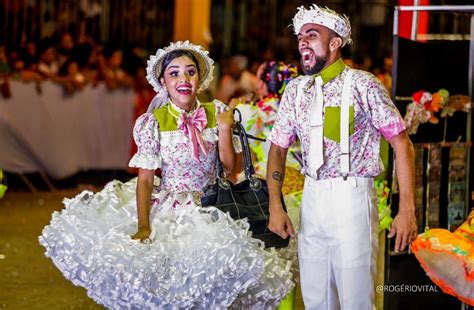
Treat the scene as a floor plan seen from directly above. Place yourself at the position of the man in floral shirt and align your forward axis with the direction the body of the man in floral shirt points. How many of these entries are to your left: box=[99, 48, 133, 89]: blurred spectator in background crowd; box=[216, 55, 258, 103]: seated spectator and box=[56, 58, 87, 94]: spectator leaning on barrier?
0

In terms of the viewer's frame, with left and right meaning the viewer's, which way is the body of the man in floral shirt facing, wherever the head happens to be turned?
facing the viewer and to the left of the viewer

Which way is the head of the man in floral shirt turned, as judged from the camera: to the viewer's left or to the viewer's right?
to the viewer's left

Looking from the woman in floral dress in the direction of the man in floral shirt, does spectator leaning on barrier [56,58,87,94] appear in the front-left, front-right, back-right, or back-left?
back-left

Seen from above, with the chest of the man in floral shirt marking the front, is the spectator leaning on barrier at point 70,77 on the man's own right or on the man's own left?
on the man's own right

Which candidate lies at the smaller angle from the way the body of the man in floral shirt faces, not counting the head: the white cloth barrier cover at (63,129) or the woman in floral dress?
the woman in floral dress

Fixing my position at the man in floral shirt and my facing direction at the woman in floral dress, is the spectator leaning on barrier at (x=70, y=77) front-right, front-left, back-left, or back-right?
front-right

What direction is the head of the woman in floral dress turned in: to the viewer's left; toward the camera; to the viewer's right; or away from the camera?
toward the camera

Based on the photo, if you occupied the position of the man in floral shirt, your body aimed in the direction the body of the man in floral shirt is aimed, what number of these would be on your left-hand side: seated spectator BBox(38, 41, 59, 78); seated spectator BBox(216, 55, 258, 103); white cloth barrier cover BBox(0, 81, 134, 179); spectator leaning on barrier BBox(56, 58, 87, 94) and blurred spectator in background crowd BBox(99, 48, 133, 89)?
0

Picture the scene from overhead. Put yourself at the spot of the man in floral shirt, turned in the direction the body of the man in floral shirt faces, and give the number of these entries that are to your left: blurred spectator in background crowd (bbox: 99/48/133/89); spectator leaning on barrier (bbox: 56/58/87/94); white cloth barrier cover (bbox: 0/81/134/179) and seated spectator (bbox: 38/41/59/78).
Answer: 0

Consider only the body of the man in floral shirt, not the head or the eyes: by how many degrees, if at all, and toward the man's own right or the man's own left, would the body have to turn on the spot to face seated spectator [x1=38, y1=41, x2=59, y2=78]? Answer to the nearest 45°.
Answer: approximately 90° to the man's own right

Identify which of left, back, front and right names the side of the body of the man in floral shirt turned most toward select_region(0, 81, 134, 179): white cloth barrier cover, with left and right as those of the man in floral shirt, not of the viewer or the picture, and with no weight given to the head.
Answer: right

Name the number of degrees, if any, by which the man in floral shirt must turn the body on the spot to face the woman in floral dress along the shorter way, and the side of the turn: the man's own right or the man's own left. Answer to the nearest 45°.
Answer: approximately 45° to the man's own right

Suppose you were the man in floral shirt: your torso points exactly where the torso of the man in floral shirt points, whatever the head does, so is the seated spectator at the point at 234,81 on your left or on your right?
on your right

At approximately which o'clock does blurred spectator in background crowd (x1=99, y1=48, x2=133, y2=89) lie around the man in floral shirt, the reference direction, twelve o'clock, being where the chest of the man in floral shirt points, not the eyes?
The blurred spectator in background crowd is roughly at 4 o'clock from the man in floral shirt.
